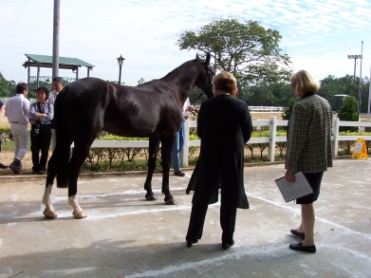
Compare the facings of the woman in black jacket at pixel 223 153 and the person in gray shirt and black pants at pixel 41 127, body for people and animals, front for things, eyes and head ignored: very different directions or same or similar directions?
very different directions

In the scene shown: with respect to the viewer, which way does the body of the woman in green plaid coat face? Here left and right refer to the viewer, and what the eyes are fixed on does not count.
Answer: facing away from the viewer and to the left of the viewer

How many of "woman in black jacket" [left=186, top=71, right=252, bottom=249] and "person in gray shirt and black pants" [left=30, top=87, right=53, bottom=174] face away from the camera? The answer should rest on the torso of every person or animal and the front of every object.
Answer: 1

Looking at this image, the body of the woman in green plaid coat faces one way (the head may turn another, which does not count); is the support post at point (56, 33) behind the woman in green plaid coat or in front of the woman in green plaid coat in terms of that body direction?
in front

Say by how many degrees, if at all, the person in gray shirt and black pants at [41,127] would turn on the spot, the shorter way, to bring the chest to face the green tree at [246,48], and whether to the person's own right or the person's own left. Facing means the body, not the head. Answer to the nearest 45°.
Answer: approximately 135° to the person's own left

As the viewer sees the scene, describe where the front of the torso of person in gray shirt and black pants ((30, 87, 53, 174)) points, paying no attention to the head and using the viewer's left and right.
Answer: facing the viewer

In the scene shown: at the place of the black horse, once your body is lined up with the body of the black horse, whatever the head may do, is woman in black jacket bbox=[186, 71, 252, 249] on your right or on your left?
on your right

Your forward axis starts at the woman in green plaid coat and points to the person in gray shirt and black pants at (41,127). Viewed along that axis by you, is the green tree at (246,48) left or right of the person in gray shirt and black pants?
right

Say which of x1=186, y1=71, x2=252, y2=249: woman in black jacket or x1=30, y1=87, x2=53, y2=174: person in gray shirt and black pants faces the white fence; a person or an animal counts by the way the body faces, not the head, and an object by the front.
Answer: the woman in black jacket

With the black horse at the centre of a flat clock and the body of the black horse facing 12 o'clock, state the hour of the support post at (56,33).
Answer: The support post is roughly at 10 o'clock from the black horse.

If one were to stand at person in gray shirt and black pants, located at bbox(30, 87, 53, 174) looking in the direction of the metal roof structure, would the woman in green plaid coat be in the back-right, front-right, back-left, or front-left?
back-right

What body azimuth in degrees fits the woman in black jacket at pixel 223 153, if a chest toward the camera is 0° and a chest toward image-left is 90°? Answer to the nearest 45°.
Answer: approximately 180°

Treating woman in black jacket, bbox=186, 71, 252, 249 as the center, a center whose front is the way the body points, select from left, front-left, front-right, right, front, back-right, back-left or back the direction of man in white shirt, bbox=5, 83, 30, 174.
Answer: front-left

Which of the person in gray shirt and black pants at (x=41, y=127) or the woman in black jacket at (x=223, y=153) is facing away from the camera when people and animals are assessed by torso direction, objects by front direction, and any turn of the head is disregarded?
the woman in black jacket

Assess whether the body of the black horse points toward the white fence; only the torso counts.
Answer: yes

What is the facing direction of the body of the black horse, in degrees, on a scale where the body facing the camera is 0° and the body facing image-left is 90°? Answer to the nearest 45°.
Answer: approximately 225°

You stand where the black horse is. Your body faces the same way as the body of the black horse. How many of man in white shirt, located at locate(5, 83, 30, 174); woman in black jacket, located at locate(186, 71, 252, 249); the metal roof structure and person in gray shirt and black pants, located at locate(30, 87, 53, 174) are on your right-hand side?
1
